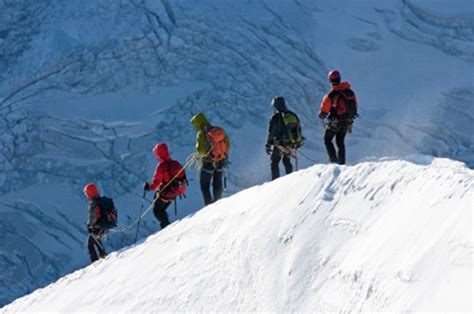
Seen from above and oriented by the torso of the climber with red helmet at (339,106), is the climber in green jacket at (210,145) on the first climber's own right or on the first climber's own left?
on the first climber's own left

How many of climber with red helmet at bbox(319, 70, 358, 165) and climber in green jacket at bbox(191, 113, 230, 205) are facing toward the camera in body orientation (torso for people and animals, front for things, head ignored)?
0
